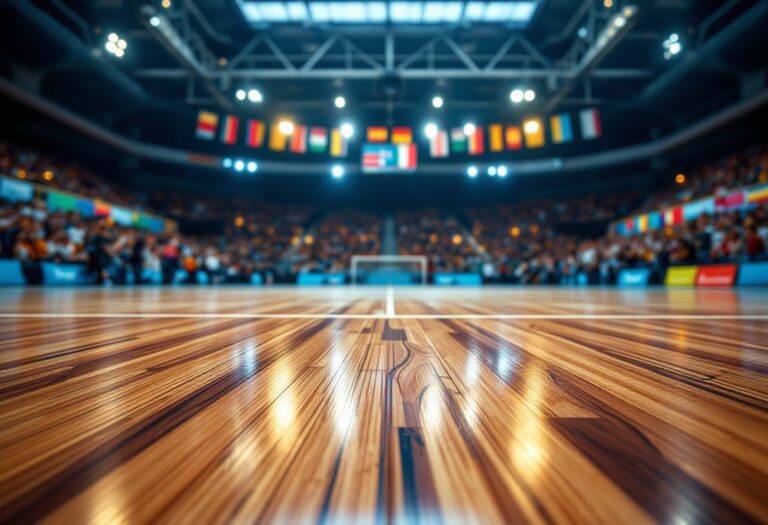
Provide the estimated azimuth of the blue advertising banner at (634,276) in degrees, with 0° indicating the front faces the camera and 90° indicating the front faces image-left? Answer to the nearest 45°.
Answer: approximately 0°

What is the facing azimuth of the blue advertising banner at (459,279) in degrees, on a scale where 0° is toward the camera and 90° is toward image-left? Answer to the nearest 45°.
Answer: approximately 0°

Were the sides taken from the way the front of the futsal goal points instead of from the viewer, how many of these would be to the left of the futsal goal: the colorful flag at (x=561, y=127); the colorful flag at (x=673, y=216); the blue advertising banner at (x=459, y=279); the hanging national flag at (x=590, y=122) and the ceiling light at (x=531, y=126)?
5

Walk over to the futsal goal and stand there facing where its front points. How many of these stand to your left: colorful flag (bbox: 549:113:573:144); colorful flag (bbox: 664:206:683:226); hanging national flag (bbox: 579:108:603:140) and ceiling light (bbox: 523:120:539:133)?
4
